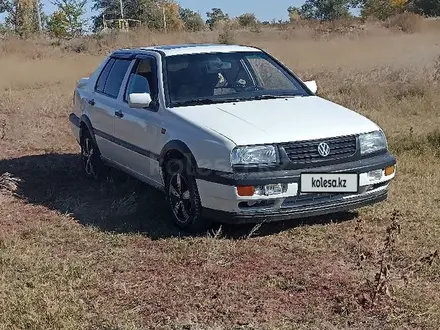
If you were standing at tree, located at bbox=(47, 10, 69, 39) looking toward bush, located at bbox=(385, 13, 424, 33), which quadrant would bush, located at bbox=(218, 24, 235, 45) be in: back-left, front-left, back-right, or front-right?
front-right

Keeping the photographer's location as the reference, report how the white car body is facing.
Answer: facing the viewer and to the right of the viewer

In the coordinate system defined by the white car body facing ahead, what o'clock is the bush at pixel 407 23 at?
The bush is roughly at 8 o'clock from the white car body.

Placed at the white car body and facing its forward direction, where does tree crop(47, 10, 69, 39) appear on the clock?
The tree is roughly at 7 o'clock from the white car body.

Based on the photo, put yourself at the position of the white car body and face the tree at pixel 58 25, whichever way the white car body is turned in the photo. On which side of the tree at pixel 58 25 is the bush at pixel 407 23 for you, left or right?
right

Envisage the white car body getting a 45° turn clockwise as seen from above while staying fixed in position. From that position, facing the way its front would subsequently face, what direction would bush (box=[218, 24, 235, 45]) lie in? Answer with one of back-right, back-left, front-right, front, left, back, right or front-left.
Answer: back
